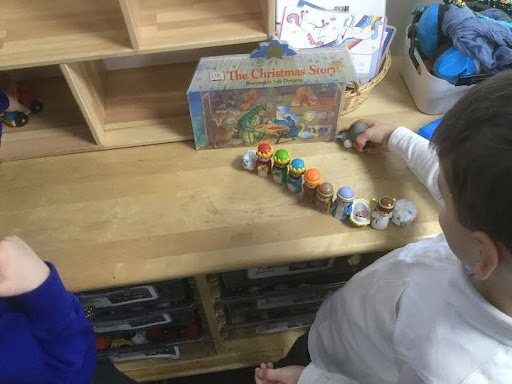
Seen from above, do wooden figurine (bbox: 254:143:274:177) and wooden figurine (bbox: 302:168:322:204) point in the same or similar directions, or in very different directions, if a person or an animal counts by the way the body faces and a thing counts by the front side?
same or similar directions

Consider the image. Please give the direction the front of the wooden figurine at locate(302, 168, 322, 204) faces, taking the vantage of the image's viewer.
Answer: facing the viewer

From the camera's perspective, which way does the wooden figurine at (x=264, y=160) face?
toward the camera

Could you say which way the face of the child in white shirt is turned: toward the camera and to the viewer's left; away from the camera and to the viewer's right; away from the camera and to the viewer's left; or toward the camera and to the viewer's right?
away from the camera and to the viewer's left

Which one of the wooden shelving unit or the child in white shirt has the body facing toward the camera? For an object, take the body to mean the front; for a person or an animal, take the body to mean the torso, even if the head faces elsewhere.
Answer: the wooden shelving unit

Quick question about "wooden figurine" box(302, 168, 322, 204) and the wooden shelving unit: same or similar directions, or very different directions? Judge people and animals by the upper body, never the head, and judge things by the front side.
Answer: same or similar directions

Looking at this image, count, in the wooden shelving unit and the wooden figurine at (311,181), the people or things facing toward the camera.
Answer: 2

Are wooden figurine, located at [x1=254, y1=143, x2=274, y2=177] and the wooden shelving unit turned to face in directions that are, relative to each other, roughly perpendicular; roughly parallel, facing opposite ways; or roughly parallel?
roughly parallel

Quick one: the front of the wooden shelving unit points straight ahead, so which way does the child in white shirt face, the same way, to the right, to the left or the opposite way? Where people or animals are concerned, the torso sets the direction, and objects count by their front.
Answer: the opposite way

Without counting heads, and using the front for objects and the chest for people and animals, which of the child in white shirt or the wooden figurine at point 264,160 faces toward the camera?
the wooden figurine

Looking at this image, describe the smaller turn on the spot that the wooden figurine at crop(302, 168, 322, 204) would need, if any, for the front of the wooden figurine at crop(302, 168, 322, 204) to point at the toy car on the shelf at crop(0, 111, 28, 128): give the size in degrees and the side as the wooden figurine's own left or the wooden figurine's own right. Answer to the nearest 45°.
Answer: approximately 90° to the wooden figurine's own right

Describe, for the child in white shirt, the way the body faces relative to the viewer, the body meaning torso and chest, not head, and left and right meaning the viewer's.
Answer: facing away from the viewer and to the left of the viewer
